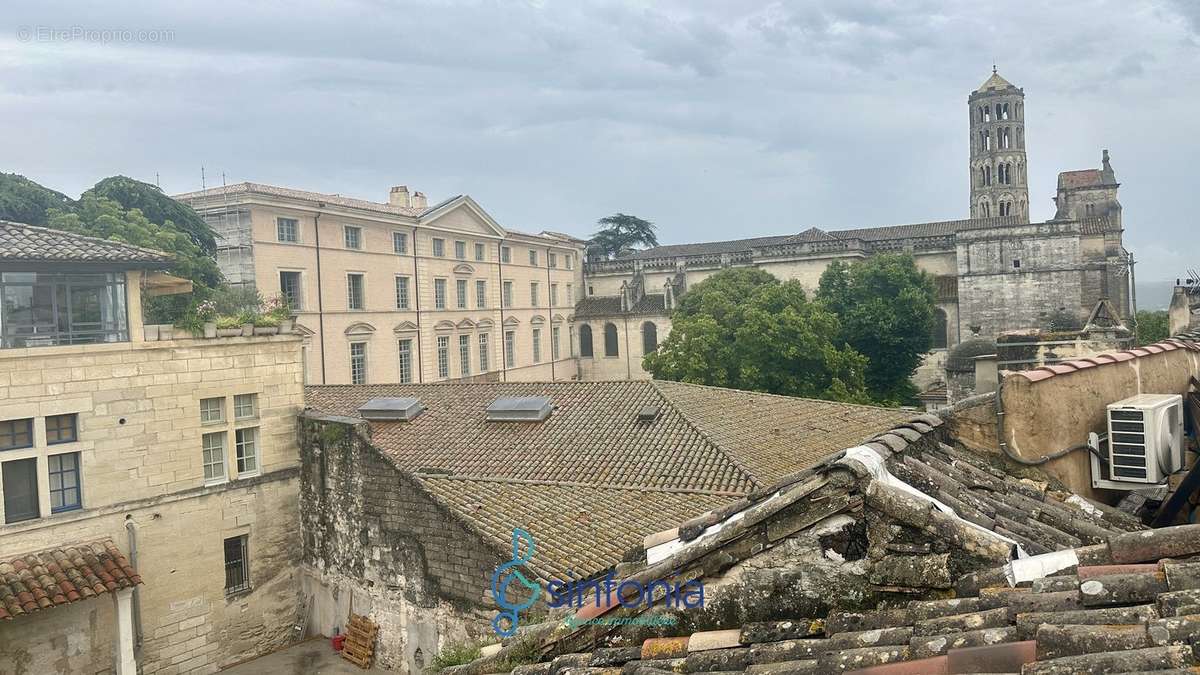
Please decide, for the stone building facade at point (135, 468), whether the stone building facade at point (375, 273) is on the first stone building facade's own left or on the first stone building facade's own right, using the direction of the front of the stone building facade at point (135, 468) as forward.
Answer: on the first stone building facade's own left

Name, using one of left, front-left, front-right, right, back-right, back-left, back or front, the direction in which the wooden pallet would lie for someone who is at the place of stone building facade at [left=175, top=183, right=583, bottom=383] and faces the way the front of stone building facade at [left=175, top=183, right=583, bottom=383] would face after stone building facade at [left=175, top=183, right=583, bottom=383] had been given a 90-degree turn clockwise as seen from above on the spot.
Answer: front-left

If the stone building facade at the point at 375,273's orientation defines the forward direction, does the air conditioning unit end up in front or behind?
in front

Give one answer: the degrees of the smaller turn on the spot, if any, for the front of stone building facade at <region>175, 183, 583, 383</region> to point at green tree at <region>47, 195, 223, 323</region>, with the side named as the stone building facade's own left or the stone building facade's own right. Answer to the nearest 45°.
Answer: approximately 90° to the stone building facade's own right

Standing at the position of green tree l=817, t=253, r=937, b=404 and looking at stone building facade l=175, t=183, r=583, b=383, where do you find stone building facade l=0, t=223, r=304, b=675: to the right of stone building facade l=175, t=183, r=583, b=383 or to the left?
left

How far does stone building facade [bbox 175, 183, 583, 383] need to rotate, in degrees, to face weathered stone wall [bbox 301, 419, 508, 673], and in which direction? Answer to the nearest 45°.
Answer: approximately 45° to its right

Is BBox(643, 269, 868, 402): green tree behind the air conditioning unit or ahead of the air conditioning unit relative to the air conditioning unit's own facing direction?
behind

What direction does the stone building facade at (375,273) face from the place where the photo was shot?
facing the viewer and to the right of the viewer

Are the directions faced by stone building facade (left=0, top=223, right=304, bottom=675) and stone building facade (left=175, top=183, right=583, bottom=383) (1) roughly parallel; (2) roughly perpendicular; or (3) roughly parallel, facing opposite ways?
roughly parallel

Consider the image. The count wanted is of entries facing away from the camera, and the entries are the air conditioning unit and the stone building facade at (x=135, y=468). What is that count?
0
